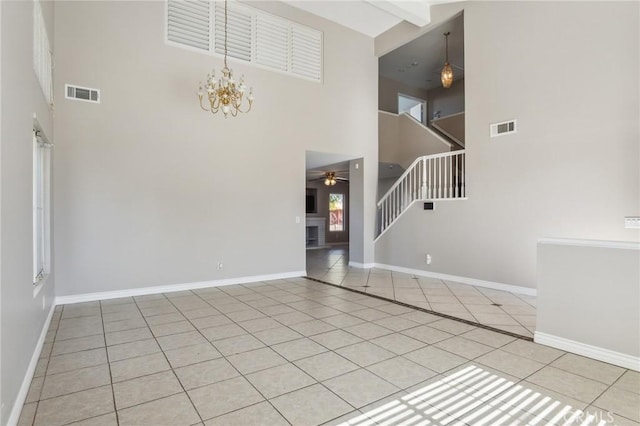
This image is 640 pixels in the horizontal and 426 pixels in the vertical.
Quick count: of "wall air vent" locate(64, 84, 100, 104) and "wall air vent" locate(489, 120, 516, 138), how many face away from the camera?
0

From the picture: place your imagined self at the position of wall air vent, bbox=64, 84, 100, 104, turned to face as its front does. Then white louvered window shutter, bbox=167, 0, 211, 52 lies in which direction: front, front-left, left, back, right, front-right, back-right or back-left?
front-left

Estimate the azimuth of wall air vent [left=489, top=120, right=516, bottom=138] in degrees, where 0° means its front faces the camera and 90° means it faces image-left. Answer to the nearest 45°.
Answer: approximately 45°

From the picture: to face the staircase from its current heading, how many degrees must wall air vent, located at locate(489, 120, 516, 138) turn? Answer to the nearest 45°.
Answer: approximately 90° to its right

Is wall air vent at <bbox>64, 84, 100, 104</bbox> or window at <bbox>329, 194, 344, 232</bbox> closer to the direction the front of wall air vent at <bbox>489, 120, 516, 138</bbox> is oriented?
the wall air vent

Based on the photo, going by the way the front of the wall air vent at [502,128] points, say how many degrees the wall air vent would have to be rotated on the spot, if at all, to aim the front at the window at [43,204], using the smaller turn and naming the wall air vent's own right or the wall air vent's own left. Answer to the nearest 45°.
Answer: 0° — it already faces it

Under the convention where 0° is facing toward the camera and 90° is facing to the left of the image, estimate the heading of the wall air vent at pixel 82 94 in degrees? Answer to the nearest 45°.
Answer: approximately 315°
